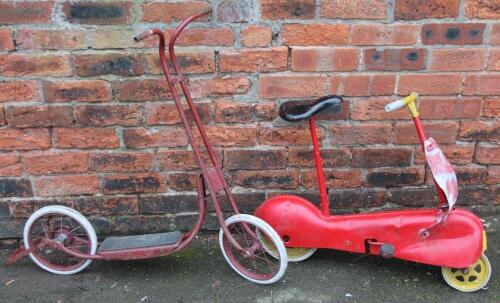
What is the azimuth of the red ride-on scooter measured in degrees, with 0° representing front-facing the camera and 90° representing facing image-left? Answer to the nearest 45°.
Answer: approximately 270°

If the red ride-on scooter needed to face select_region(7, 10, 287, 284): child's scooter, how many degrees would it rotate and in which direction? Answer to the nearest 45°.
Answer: approximately 180°
